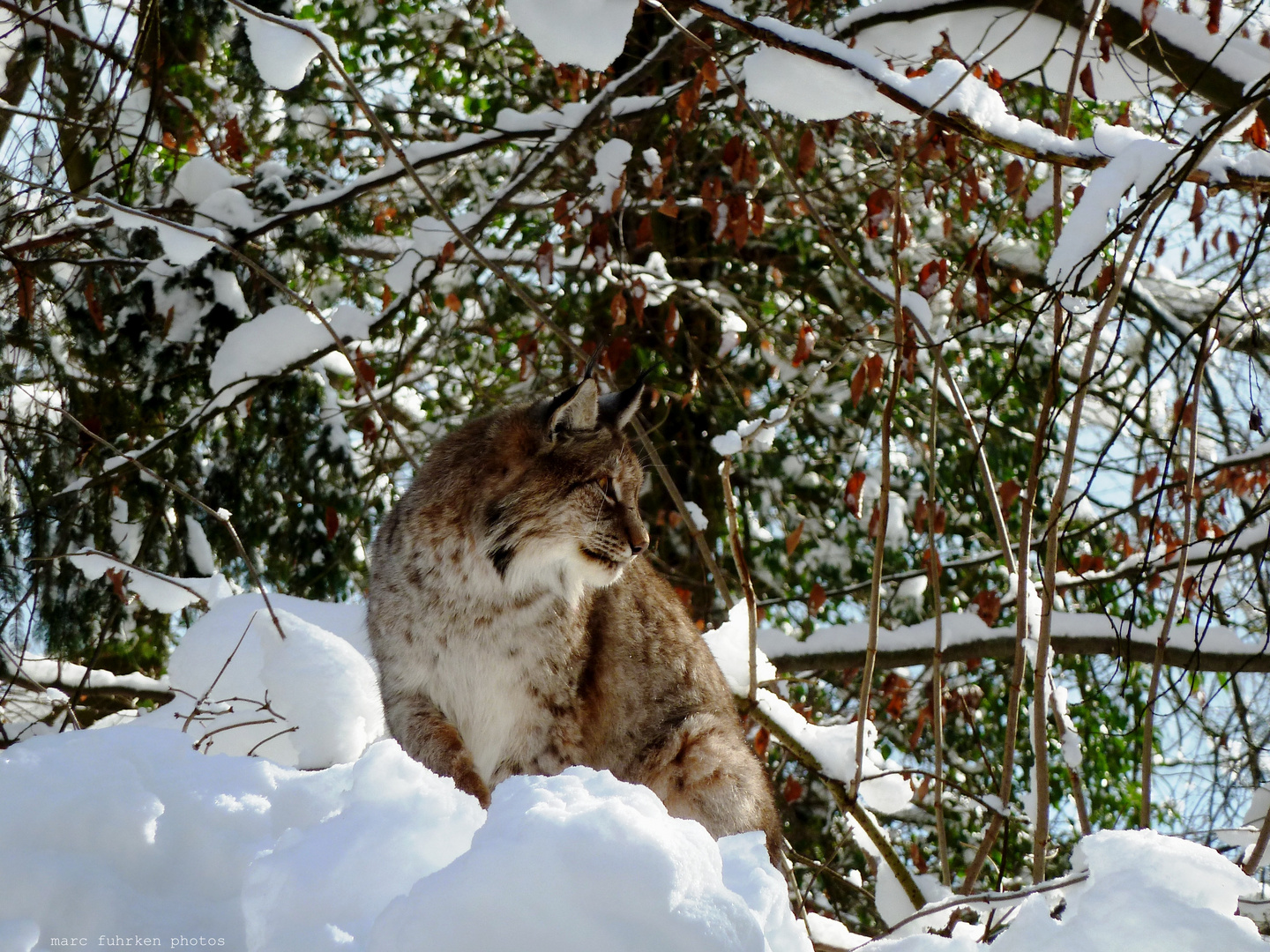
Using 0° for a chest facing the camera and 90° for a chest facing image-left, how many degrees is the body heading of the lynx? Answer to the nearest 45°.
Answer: approximately 45°
